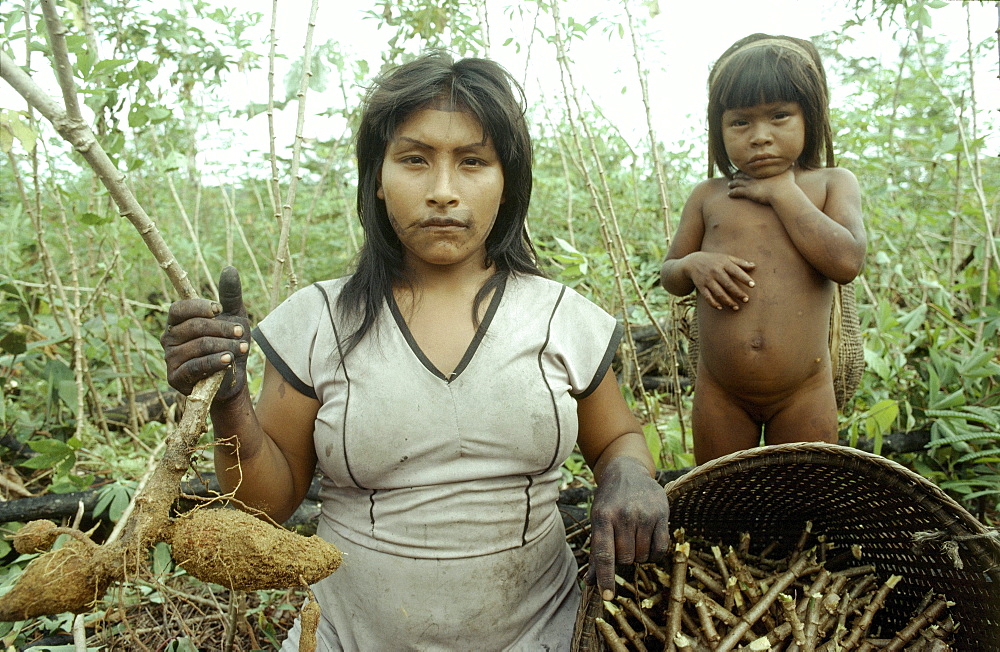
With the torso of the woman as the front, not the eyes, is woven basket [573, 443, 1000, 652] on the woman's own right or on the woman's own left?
on the woman's own left

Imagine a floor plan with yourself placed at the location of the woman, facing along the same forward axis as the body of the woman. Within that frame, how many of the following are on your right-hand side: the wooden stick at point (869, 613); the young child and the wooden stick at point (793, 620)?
0

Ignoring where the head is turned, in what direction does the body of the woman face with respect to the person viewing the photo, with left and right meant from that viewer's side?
facing the viewer

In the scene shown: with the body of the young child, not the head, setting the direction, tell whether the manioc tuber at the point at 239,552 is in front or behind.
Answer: in front

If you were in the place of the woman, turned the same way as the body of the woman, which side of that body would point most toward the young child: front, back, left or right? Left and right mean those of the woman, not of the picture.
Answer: left

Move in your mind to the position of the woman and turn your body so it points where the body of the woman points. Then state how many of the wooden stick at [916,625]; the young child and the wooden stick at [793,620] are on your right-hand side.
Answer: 0

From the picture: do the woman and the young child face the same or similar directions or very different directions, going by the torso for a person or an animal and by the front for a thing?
same or similar directions

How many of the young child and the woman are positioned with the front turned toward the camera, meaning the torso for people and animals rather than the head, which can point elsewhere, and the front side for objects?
2

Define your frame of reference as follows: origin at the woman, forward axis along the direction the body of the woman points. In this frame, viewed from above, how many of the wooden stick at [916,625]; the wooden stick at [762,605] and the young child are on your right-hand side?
0

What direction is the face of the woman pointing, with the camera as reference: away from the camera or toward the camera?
toward the camera
